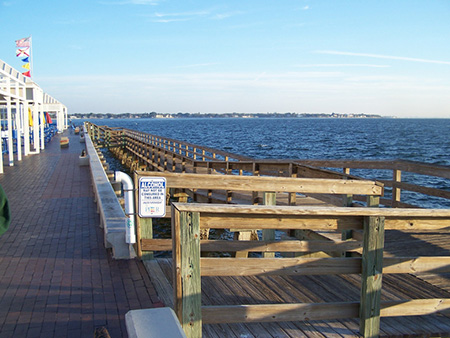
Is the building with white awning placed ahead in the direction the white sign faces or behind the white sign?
behind

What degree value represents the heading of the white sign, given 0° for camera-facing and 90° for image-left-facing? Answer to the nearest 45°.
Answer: approximately 0°

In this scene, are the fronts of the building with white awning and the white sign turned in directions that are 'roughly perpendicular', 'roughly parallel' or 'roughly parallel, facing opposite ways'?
roughly perpendicular

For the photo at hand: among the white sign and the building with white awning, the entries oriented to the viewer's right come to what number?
1

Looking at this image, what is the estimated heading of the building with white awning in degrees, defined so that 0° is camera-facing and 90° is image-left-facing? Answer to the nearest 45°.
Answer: approximately 270°

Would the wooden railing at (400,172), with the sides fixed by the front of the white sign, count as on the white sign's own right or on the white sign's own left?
on the white sign's own left

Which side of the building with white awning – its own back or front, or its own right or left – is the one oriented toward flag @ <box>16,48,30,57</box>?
left
